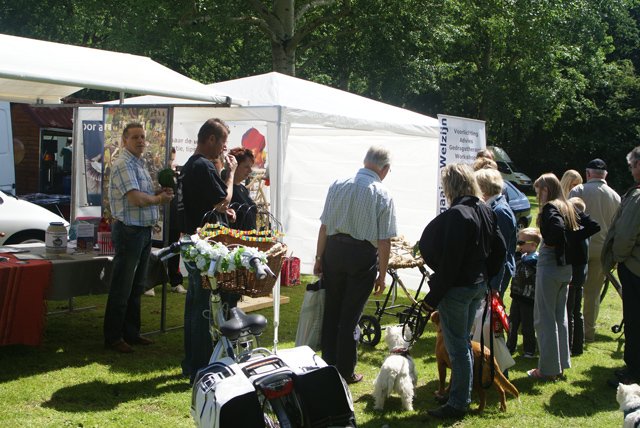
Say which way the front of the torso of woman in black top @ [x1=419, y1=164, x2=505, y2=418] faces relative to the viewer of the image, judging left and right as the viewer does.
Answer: facing away from the viewer and to the left of the viewer

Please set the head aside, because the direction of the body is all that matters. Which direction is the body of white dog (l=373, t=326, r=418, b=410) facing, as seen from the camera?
away from the camera

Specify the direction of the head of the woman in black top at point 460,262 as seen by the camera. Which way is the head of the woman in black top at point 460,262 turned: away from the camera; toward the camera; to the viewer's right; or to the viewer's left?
away from the camera

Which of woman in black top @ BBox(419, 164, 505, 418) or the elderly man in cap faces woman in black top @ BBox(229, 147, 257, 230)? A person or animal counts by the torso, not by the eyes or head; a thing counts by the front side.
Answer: woman in black top @ BBox(419, 164, 505, 418)

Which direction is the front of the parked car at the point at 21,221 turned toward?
to the viewer's right

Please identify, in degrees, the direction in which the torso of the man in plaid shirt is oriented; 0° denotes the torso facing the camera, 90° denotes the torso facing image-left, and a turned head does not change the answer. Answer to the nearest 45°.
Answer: approximately 270°

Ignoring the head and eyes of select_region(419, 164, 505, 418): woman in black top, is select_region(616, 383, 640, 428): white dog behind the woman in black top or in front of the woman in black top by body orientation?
behind
